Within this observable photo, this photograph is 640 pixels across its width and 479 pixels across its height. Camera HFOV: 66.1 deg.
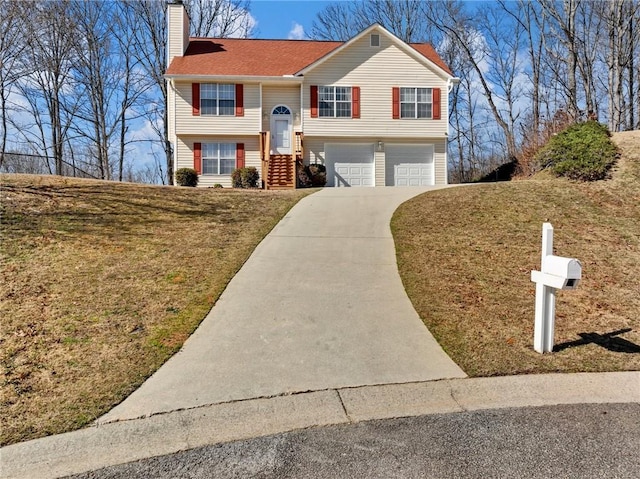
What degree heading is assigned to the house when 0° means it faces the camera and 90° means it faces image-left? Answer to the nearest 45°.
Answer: approximately 0°

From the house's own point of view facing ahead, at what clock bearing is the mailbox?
The mailbox is roughly at 12 o'clock from the house.

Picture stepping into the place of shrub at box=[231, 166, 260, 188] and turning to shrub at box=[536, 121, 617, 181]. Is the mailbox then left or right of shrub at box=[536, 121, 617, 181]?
right

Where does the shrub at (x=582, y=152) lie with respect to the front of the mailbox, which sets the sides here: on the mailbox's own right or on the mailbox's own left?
on the mailbox's own left

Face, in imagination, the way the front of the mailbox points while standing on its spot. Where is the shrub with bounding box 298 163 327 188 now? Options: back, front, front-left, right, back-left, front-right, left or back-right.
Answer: back

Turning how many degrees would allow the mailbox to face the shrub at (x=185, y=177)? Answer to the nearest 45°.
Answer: approximately 180°

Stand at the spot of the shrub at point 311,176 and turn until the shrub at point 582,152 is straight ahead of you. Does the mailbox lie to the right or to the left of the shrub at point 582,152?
right
